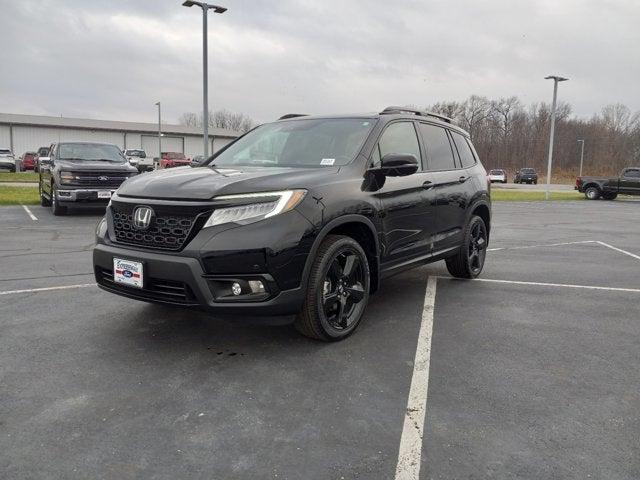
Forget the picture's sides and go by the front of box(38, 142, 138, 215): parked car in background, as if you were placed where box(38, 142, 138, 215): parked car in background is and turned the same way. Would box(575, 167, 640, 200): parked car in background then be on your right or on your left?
on your left

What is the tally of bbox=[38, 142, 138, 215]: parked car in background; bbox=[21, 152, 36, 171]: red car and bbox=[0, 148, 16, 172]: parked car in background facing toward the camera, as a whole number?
3

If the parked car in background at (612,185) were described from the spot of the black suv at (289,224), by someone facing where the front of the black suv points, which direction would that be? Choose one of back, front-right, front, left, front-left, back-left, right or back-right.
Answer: back

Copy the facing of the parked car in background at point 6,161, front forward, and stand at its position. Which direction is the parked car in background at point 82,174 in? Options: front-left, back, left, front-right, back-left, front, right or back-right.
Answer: front

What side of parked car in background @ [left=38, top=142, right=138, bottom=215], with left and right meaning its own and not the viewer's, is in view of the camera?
front

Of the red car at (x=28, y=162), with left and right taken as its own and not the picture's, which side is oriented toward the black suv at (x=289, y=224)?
front

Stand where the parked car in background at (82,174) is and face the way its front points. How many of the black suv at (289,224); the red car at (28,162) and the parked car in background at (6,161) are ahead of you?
1

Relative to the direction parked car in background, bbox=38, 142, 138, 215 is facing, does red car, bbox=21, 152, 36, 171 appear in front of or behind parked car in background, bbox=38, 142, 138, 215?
behind

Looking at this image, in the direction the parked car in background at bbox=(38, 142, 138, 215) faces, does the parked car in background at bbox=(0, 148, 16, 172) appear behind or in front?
behind

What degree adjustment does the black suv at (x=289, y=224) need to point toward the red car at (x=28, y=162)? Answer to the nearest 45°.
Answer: approximately 90° to its right

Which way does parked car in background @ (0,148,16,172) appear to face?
toward the camera
